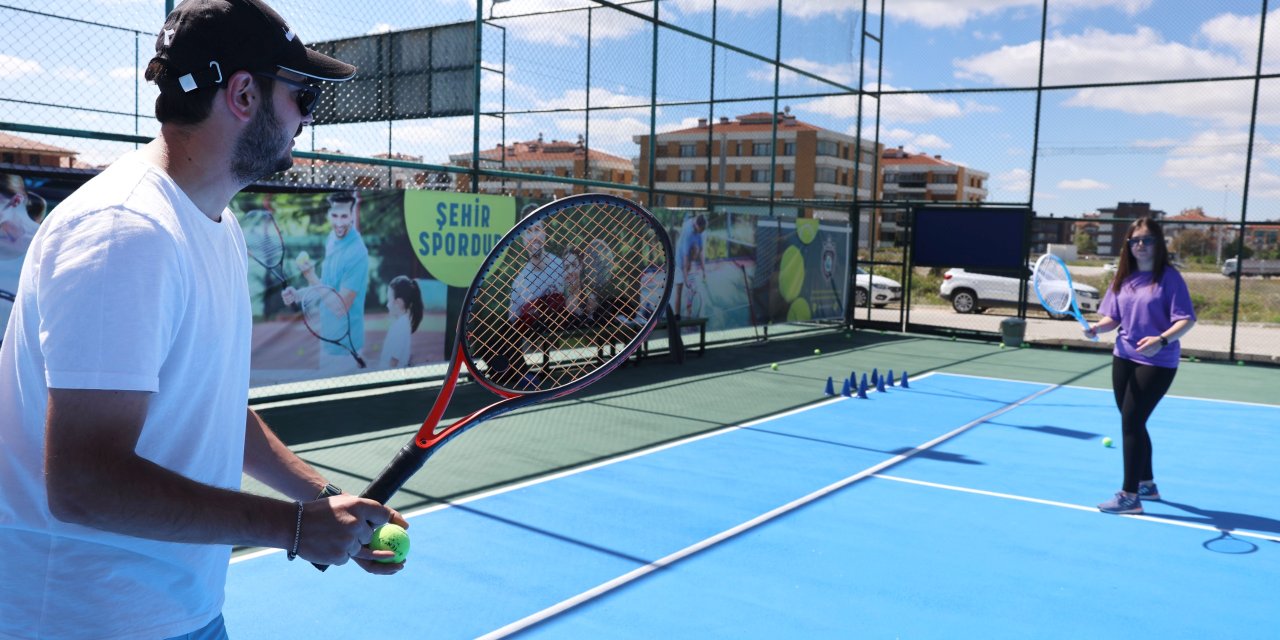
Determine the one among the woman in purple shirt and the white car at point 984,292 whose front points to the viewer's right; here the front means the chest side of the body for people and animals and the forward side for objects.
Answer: the white car

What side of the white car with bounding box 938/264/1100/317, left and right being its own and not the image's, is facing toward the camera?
right

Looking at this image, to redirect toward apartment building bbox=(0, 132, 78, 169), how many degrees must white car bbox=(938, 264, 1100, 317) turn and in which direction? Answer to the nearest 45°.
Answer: approximately 135° to its right

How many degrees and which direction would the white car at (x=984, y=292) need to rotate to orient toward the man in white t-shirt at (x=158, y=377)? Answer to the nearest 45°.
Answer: approximately 90° to its right

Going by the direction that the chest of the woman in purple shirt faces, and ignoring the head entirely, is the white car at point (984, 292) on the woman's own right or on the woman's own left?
on the woman's own right

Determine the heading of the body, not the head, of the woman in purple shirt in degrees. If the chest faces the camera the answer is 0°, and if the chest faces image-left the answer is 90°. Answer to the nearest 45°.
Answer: approximately 45°

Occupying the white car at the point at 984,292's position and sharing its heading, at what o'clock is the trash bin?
The trash bin is roughly at 3 o'clock from the white car.

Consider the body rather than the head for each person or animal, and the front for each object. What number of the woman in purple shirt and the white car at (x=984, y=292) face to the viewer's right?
1

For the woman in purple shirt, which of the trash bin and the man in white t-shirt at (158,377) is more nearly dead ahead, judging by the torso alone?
the man in white t-shirt

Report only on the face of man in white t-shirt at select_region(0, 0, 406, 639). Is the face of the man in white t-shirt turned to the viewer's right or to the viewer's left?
to the viewer's right

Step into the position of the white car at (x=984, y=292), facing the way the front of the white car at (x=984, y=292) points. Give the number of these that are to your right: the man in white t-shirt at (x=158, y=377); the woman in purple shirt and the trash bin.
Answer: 3
